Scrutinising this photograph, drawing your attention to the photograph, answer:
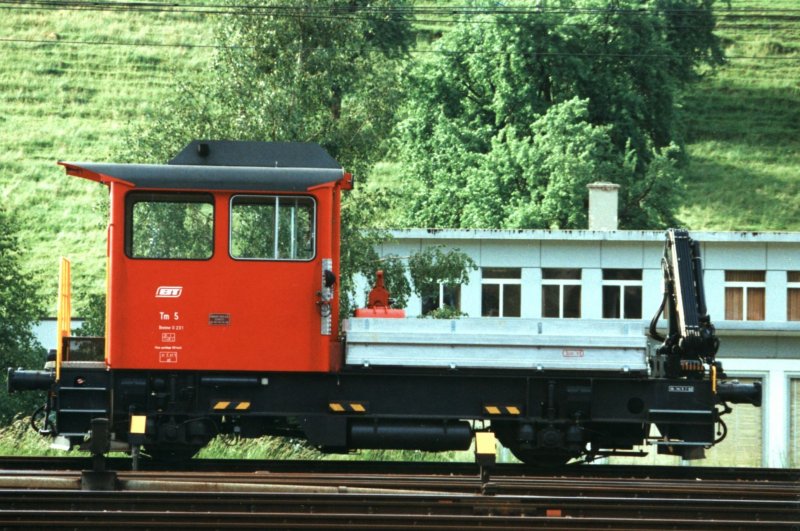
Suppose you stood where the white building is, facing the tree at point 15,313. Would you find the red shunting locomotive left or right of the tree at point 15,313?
left

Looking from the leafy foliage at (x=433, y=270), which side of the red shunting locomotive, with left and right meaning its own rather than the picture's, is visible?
right

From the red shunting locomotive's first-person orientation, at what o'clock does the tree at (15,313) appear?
The tree is roughly at 2 o'clock from the red shunting locomotive.

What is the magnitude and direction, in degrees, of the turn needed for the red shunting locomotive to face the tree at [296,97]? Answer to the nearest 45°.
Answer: approximately 90° to its right

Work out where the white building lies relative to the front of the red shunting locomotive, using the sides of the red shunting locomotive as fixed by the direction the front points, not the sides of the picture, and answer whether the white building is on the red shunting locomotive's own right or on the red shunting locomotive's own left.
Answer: on the red shunting locomotive's own right

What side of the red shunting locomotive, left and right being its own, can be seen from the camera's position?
left
